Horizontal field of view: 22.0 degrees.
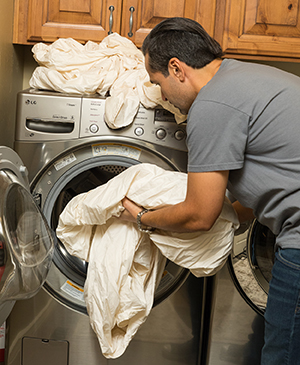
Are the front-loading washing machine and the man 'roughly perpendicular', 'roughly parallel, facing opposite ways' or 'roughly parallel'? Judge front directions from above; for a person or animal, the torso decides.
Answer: roughly perpendicular

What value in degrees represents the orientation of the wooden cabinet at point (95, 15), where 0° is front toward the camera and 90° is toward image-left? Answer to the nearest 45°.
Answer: approximately 0°

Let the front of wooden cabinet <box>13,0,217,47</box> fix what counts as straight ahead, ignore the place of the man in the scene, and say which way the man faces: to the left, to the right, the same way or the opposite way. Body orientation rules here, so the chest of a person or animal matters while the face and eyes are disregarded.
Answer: to the right

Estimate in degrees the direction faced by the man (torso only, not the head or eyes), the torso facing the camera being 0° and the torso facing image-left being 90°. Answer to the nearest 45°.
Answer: approximately 90°

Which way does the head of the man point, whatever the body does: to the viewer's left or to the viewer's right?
to the viewer's left

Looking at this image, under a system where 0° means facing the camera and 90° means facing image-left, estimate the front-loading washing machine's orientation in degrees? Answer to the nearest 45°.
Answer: approximately 0°
